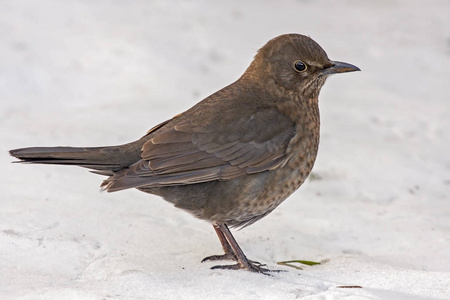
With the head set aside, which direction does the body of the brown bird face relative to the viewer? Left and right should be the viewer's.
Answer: facing to the right of the viewer
